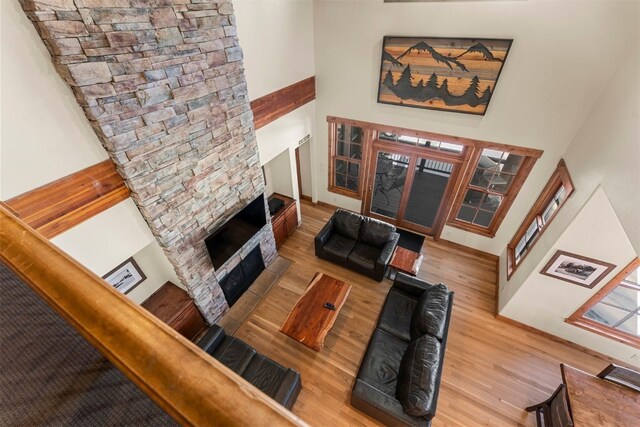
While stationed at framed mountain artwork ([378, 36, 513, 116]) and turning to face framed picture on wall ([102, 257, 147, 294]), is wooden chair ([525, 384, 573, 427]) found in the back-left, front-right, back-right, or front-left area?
front-left

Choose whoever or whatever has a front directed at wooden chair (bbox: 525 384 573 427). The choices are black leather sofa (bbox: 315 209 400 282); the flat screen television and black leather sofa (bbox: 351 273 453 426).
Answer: the flat screen television

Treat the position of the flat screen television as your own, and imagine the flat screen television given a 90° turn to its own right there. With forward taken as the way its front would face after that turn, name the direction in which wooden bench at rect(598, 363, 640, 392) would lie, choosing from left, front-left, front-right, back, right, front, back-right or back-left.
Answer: left

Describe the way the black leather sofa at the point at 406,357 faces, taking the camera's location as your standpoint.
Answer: facing to the left of the viewer

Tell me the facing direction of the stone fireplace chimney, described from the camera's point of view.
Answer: facing the viewer and to the right of the viewer

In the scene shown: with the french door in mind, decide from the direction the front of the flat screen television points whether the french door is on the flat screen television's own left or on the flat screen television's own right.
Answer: on the flat screen television's own left

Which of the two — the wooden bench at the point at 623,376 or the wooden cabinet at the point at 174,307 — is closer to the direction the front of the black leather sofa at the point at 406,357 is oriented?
the wooden cabinet

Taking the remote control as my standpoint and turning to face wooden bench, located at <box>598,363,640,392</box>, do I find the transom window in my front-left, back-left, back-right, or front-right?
front-left

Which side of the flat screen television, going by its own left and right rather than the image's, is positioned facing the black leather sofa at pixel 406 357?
front

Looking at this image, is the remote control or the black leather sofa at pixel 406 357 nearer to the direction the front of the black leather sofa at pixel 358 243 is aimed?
the remote control

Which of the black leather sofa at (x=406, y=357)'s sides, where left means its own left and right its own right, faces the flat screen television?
front

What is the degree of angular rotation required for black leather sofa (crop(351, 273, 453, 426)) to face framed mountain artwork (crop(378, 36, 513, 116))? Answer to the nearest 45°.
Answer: approximately 90° to its right

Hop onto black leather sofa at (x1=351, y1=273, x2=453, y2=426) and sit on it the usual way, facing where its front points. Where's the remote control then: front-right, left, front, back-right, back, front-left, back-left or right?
front

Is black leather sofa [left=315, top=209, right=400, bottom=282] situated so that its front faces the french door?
no

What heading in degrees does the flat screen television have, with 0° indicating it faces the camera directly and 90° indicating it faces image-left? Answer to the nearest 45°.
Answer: approximately 315°

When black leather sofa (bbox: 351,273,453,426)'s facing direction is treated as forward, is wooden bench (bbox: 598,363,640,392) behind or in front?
behind

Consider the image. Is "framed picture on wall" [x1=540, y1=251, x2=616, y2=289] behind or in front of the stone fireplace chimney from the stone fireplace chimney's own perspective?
in front

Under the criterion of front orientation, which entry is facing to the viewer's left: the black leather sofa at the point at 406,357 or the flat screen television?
the black leather sofa

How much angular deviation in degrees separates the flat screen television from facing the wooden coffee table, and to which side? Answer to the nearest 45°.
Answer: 0° — it already faces it
